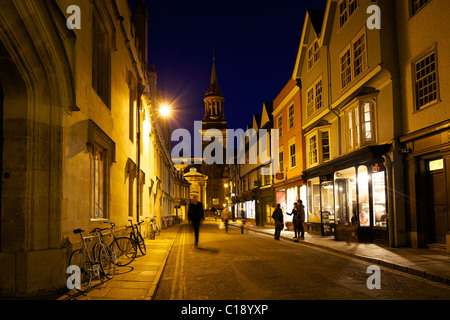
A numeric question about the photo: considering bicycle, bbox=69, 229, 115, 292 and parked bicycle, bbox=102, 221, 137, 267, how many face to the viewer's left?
0

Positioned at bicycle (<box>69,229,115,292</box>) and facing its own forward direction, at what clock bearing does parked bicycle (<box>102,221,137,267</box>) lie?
The parked bicycle is roughly at 11 o'clock from the bicycle.

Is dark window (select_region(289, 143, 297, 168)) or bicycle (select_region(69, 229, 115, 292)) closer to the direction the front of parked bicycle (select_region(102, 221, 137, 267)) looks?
the dark window

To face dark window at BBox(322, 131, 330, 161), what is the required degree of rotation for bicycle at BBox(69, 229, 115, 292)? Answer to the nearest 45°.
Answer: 0° — it already faces it
